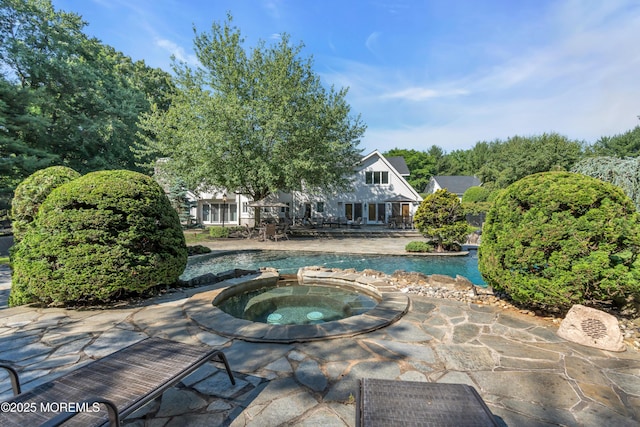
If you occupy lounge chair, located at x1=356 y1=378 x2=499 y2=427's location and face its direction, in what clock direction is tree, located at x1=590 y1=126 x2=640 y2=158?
The tree is roughly at 1 o'clock from the lounge chair.

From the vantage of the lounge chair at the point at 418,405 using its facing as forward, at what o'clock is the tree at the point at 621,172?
The tree is roughly at 1 o'clock from the lounge chair.

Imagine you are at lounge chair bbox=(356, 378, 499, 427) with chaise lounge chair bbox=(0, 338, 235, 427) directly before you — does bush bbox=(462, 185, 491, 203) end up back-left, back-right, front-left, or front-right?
back-right

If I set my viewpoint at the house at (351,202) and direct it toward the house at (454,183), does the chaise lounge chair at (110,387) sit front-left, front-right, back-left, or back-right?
back-right

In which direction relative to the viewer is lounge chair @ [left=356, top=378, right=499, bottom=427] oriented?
away from the camera

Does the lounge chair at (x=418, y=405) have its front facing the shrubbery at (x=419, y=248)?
yes
